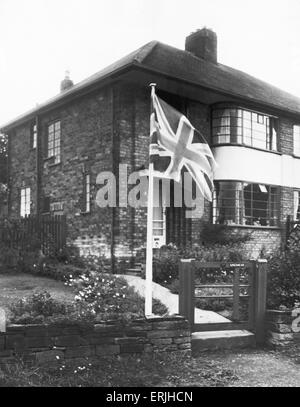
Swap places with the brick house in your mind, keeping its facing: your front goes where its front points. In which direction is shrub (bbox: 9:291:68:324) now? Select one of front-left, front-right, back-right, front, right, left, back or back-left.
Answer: front-right

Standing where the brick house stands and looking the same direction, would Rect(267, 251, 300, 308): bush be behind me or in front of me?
in front

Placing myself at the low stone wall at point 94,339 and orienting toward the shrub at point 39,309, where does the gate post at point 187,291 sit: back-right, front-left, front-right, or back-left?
back-right

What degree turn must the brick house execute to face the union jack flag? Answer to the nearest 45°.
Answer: approximately 45° to its right

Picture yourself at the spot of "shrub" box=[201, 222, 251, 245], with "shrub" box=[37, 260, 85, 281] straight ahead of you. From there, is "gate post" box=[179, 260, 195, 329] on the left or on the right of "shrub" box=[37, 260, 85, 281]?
left

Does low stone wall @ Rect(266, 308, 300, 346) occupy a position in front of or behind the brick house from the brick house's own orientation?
in front

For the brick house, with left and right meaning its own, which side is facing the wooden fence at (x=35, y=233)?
right

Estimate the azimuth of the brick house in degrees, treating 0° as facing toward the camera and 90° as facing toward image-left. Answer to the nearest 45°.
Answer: approximately 315°

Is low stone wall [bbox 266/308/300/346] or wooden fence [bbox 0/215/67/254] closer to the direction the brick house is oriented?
the low stone wall

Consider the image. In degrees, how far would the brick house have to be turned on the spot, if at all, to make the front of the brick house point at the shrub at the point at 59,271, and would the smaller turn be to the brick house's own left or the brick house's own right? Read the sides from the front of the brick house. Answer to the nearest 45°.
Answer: approximately 90° to the brick house's own right
